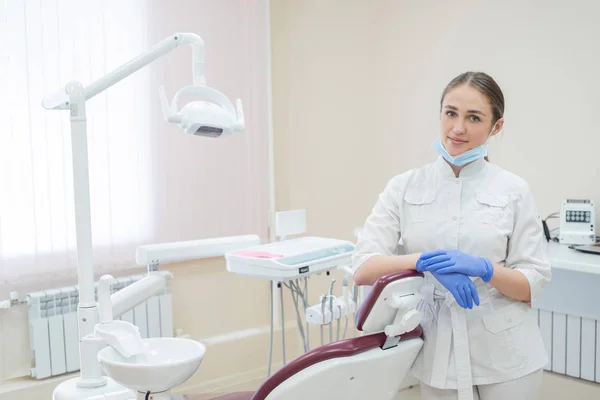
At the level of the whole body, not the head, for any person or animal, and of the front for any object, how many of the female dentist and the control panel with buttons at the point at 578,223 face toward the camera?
2

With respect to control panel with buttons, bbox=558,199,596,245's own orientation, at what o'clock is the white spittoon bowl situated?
The white spittoon bowl is roughly at 1 o'clock from the control panel with buttons.

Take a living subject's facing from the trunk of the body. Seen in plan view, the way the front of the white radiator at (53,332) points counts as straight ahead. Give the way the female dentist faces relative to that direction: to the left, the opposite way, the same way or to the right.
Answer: to the right

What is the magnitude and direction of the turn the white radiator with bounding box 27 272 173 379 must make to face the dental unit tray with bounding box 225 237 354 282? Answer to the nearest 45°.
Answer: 0° — it already faces it

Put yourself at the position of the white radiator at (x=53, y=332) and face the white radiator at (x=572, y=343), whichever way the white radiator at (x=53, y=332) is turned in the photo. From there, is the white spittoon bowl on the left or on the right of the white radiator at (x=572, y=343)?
right

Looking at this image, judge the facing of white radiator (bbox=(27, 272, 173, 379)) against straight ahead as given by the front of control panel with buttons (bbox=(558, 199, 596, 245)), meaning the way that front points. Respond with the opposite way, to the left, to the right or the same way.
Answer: to the left

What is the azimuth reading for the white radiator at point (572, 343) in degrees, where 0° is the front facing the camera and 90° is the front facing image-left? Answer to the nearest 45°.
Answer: approximately 45°
